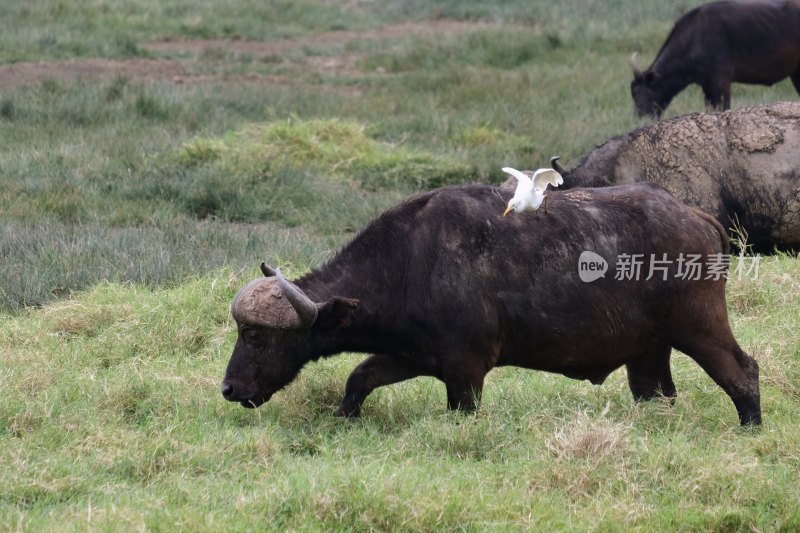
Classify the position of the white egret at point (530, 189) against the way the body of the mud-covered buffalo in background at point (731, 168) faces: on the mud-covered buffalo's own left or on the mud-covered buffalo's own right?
on the mud-covered buffalo's own left

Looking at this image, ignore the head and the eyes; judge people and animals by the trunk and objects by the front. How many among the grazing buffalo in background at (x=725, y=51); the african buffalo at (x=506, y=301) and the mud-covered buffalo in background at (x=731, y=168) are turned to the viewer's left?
3

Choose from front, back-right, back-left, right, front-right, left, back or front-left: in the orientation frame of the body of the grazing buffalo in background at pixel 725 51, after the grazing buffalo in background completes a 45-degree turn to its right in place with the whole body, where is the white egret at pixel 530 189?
back-left

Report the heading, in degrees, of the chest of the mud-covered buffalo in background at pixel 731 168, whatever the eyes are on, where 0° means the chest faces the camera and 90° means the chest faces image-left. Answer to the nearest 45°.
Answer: approximately 90°

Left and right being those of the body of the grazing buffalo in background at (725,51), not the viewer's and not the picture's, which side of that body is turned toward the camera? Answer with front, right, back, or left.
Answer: left

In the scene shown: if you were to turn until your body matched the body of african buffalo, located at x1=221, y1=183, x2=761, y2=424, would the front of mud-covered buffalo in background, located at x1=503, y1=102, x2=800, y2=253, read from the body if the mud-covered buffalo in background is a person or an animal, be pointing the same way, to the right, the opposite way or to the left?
the same way

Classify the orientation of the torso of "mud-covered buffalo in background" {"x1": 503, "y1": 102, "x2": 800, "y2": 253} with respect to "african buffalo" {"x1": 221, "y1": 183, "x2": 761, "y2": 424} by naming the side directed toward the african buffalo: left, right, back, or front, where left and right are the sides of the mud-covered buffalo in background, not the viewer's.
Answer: left

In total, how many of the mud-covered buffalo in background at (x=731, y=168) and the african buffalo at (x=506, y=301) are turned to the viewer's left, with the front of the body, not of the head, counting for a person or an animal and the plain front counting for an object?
2

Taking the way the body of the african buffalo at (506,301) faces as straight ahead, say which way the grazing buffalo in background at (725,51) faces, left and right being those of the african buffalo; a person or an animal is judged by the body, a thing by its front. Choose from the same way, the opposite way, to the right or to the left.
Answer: the same way

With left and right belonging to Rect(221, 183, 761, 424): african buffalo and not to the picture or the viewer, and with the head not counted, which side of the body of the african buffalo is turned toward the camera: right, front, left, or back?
left

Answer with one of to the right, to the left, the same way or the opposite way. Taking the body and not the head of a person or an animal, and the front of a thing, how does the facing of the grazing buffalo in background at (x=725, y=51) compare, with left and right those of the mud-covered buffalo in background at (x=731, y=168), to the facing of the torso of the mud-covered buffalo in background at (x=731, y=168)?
the same way

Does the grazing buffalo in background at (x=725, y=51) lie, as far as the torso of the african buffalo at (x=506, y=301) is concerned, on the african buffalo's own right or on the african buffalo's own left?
on the african buffalo's own right

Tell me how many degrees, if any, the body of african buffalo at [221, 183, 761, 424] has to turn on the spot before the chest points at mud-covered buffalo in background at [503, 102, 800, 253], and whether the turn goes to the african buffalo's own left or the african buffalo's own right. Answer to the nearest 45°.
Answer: approximately 135° to the african buffalo's own right

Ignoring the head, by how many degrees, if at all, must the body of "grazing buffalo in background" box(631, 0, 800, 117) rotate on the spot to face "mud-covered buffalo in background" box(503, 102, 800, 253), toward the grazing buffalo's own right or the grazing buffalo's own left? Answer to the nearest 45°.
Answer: approximately 90° to the grazing buffalo's own left

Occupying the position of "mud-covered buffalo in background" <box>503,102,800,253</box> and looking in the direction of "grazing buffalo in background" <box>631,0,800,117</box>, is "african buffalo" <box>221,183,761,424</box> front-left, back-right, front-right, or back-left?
back-left

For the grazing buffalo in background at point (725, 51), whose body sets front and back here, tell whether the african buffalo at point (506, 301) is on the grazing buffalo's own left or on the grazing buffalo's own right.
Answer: on the grazing buffalo's own left
